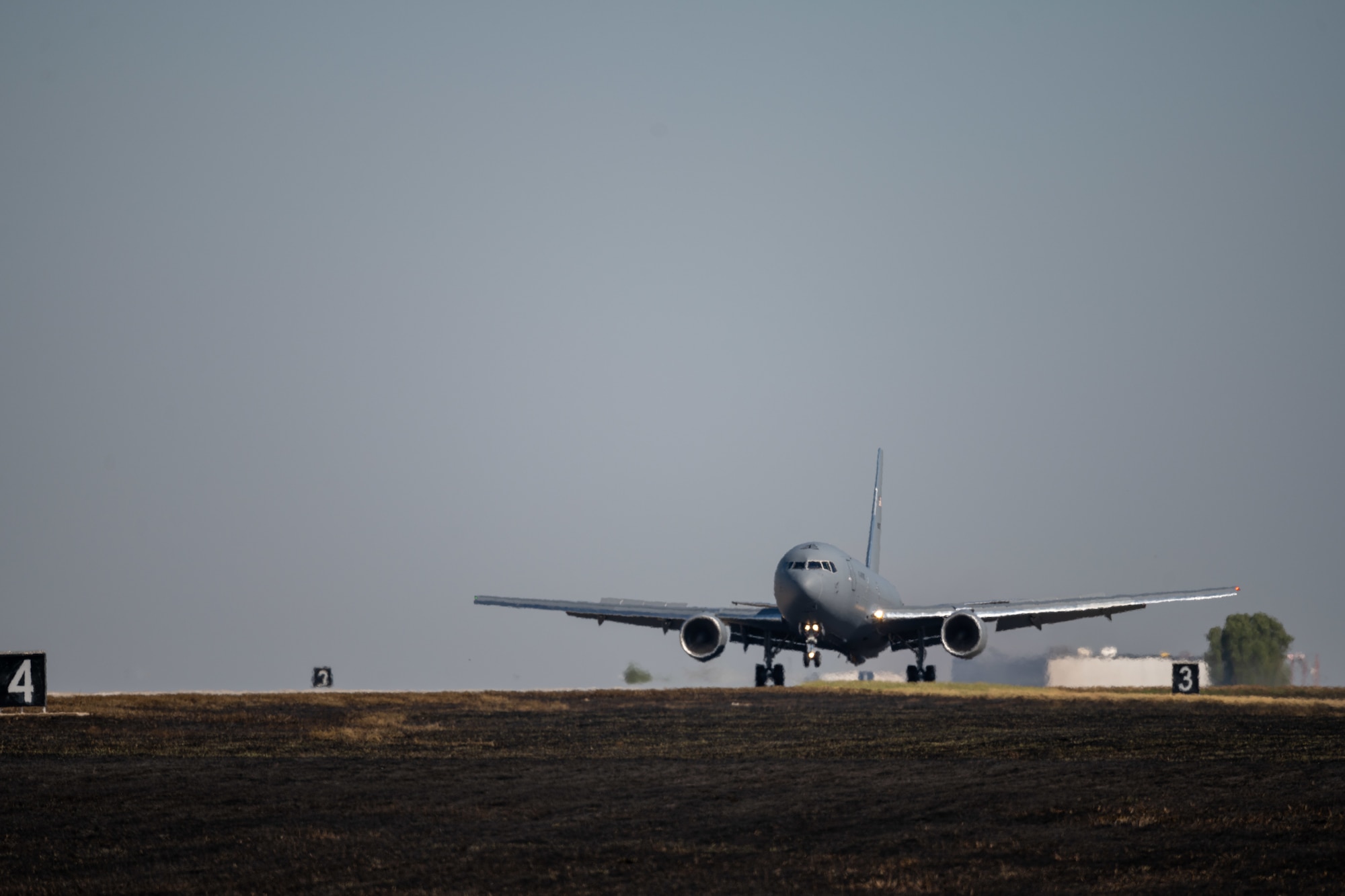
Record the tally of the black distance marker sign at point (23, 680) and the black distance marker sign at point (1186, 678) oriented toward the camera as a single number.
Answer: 2

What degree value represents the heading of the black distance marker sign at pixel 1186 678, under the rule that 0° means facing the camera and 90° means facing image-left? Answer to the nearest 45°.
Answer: approximately 0°

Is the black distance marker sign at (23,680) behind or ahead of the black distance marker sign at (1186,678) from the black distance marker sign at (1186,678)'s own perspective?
ahead
